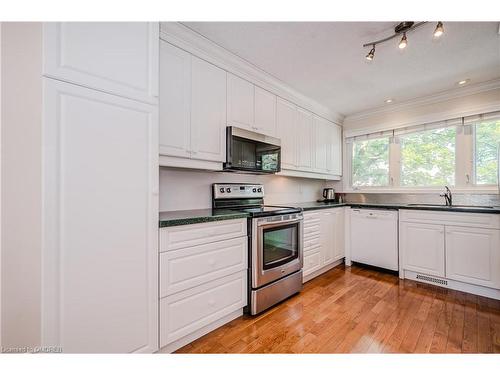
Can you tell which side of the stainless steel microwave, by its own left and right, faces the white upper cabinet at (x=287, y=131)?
left

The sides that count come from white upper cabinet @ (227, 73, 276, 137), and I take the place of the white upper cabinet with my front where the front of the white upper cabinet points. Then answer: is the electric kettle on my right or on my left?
on my left

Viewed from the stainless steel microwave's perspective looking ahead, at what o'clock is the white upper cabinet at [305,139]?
The white upper cabinet is roughly at 9 o'clock from the stainless steel microwave.

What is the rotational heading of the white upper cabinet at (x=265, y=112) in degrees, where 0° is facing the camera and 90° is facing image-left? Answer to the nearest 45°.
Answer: approximately 315°

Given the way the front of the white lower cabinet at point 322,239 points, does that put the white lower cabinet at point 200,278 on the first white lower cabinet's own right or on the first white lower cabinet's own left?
on the first white lower cabinet's own right

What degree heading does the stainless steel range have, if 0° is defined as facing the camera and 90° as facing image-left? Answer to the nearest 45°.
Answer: approximately 315°

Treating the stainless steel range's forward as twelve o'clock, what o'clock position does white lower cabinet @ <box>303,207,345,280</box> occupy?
The white lower cabinet is roughly at 9 o'clock from the stainless steel range.
